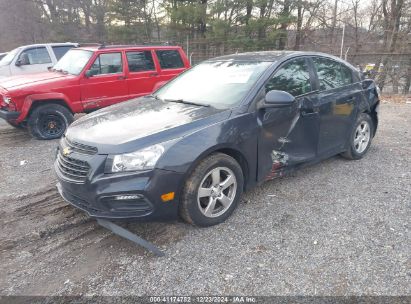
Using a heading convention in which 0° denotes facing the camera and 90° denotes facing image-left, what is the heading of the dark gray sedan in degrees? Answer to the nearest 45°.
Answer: approximately 45°

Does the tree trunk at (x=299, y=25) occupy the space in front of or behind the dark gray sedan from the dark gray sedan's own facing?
behind
